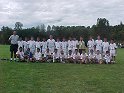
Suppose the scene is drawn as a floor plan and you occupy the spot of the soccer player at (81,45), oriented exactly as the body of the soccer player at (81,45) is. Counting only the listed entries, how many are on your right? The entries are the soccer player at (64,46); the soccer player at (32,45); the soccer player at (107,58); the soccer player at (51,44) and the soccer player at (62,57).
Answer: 4

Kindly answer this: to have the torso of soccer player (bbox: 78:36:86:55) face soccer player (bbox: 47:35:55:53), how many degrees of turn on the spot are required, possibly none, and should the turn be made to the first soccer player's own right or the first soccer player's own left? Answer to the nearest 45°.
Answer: approximately 90° to the first soccer player's own right

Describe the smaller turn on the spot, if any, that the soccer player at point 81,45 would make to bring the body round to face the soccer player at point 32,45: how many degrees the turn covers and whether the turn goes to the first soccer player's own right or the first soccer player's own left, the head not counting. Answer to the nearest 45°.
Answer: approximately 90° to the first soccer player's own right

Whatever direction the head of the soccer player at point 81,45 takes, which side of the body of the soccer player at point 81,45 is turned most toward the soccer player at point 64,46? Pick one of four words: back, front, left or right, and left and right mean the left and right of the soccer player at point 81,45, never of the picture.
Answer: right

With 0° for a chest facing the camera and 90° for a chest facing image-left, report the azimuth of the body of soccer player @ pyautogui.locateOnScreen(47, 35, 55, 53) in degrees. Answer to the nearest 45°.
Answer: approximately 0°

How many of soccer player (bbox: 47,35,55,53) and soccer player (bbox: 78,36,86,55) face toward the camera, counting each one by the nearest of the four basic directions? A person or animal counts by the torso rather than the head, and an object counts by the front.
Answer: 2

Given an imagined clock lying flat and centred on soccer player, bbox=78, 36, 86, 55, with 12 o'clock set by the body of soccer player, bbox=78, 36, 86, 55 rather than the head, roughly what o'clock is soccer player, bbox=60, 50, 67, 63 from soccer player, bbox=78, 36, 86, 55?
soccer player, bbox=60, 50, 67, 63 is roughly at 3 o'clock from soccer player, bbox=78, 36, 86, 55.

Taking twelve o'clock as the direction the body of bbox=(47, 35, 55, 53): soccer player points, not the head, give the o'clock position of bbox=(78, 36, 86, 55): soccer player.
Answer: bbox=(78, 36, 86, 55): soccer player is roughly at 9 o'clock from bbox=(47, 35, 55, 53): soccer player.

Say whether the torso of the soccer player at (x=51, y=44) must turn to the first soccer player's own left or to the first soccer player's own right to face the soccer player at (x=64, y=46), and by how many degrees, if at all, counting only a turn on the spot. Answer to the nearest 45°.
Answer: approximately 90° to the first soccer player's own left
